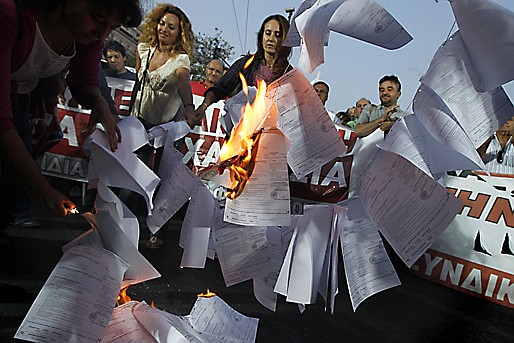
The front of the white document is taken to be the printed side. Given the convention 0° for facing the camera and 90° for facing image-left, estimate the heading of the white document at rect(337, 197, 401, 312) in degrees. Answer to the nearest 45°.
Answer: approximately 0°

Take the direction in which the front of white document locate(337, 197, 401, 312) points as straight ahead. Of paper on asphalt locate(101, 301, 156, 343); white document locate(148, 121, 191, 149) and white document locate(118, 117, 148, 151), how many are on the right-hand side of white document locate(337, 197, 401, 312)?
3

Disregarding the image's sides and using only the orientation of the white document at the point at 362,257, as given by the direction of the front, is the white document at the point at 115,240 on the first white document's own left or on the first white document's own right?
on the first white document's own right

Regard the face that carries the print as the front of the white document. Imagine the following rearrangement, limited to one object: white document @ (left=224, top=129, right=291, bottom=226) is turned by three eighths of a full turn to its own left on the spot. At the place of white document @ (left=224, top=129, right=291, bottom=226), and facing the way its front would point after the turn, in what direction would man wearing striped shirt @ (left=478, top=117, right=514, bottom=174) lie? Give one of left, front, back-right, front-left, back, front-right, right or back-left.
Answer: front

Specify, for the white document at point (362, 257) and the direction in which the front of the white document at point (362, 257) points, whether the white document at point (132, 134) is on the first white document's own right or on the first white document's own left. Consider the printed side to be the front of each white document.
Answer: on the first white document's own right

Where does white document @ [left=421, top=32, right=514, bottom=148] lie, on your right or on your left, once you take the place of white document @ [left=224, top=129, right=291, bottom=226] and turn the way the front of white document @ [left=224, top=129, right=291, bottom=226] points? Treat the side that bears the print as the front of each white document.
on your left

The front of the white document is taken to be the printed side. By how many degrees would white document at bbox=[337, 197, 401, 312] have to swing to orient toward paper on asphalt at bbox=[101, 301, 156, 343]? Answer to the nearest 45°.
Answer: approximately 90° to its right

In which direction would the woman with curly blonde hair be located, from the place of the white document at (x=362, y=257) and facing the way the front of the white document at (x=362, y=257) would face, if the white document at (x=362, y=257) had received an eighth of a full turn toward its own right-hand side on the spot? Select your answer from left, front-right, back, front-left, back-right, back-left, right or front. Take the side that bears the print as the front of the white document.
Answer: right
